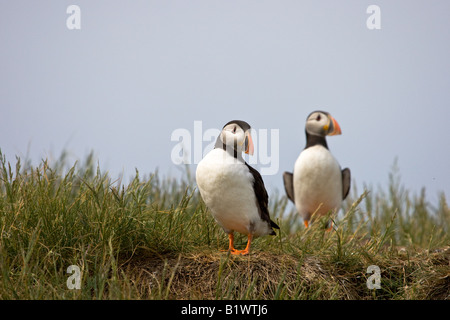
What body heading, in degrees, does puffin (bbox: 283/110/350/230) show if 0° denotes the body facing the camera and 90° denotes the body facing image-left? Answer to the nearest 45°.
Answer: approximately 0°

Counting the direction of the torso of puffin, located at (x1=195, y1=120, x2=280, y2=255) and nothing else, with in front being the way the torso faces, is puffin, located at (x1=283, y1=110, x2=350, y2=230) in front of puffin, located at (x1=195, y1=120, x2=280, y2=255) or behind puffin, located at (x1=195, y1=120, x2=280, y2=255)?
behind

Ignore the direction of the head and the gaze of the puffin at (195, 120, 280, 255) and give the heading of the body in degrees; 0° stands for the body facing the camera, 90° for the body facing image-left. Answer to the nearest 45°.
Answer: approximately 45°

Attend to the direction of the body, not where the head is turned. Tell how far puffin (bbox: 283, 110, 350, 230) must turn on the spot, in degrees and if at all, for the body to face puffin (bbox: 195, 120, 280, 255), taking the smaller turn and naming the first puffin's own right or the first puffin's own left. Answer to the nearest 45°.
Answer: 0° — it already faces it
